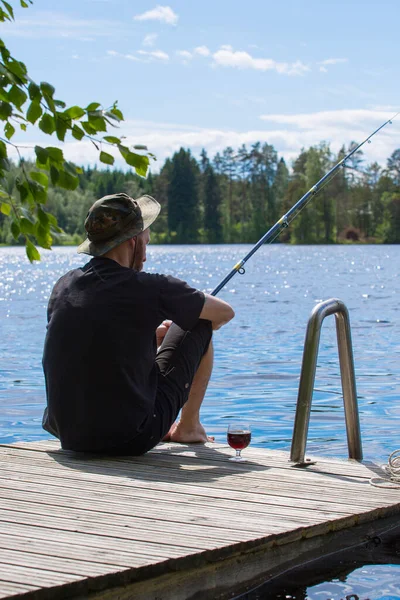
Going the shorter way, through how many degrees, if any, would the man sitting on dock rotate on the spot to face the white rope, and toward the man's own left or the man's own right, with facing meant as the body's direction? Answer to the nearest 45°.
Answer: approximately 45° to the man's own right

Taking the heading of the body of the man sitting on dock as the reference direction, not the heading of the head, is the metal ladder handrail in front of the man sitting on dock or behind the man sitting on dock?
in front

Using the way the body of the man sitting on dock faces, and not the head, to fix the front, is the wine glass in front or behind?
in front

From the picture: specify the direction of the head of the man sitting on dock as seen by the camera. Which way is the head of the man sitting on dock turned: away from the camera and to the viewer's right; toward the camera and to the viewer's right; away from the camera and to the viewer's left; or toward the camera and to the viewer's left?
away from the camera and to the viewer's right

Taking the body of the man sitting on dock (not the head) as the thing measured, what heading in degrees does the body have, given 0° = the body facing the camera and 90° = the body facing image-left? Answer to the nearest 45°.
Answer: approximately 225°
